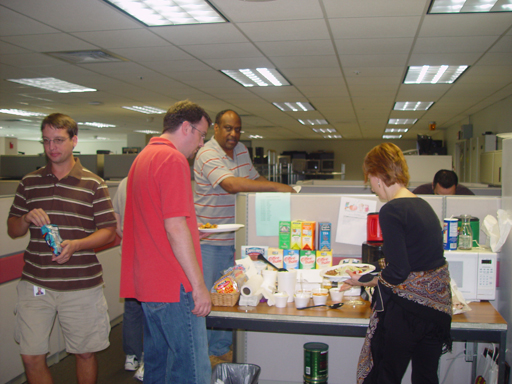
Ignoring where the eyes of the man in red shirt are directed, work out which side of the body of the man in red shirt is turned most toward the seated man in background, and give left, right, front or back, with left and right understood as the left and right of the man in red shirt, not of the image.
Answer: front

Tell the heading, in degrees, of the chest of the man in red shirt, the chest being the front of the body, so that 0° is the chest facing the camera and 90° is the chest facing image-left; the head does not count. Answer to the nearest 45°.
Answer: approximately 225°

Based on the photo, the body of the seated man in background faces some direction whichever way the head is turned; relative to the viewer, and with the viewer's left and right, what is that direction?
facing the viewer

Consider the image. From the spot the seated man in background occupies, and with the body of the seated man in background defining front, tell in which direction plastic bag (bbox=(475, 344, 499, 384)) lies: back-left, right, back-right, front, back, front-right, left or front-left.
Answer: front

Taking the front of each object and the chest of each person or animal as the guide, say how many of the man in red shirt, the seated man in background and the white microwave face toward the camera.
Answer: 2

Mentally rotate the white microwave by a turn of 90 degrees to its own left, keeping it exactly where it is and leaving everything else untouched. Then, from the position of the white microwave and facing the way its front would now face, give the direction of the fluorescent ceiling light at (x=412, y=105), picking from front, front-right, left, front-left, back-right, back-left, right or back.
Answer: left

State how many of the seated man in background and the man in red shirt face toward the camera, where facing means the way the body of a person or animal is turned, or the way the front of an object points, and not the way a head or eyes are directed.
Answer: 1

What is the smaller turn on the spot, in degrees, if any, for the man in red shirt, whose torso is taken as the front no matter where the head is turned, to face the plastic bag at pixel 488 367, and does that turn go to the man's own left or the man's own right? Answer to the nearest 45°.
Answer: approximately 45° to the man's own right

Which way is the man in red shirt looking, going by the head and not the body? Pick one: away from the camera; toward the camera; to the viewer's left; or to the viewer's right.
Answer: to the viewer's right

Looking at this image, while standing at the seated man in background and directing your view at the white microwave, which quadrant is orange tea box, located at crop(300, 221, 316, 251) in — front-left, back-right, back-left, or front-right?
front-right

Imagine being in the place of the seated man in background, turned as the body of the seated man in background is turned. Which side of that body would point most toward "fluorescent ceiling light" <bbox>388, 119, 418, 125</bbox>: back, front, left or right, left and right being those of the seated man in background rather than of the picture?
back

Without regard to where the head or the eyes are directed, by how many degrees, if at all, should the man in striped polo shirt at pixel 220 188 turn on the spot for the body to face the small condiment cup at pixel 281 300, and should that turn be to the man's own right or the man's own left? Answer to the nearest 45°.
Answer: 0° — they already face it

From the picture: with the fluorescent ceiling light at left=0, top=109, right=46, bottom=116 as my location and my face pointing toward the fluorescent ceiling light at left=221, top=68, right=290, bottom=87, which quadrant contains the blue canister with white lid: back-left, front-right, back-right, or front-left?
front-right

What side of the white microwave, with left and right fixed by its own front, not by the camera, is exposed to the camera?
front

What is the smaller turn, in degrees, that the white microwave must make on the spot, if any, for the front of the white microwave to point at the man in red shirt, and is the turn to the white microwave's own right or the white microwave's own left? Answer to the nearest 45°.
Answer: approximately 45° to the white microwave's own right

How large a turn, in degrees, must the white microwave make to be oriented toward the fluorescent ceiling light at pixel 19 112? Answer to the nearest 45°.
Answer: approximately 135° to its right
